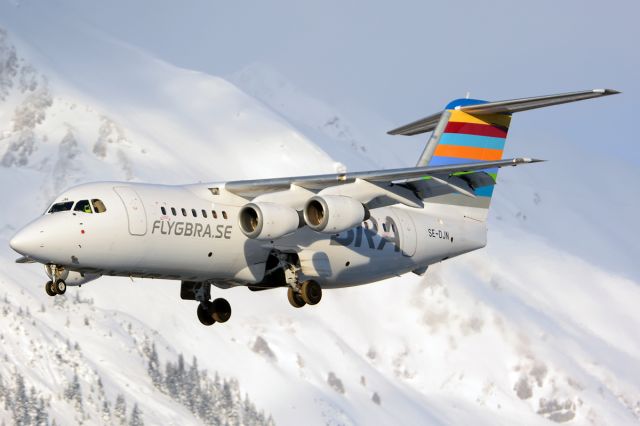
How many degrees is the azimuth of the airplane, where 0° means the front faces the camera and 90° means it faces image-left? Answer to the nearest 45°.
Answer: approximately 45°
